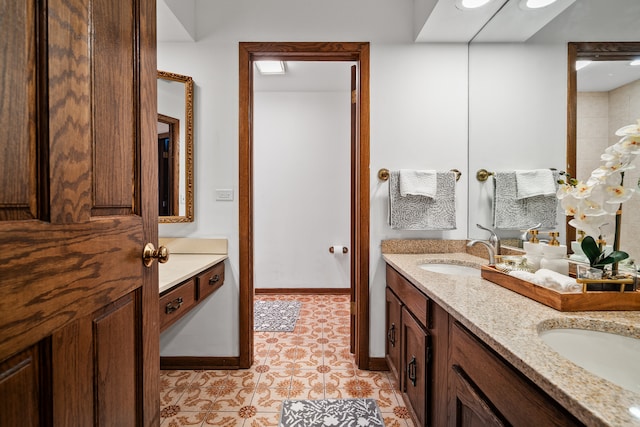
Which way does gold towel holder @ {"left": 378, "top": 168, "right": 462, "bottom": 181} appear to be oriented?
toward the camera

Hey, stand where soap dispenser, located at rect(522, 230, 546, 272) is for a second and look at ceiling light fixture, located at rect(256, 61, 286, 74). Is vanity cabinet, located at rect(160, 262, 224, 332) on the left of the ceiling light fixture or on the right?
left

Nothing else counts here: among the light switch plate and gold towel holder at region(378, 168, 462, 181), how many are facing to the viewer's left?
0

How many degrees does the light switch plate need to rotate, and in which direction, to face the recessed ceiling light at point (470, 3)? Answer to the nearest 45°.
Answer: approximately 45° to its left

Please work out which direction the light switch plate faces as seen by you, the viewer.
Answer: facing the viewer

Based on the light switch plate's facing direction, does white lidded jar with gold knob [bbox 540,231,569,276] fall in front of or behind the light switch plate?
in front

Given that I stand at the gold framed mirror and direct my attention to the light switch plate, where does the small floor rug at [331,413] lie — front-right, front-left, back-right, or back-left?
front-right

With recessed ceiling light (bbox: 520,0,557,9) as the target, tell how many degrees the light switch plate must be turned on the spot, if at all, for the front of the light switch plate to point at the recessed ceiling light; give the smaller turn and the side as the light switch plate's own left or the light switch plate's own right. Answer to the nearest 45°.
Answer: approximately 45° to the light switch plate's own left

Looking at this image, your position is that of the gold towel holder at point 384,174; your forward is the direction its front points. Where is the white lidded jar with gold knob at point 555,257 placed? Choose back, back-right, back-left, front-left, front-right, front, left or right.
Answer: front-left
